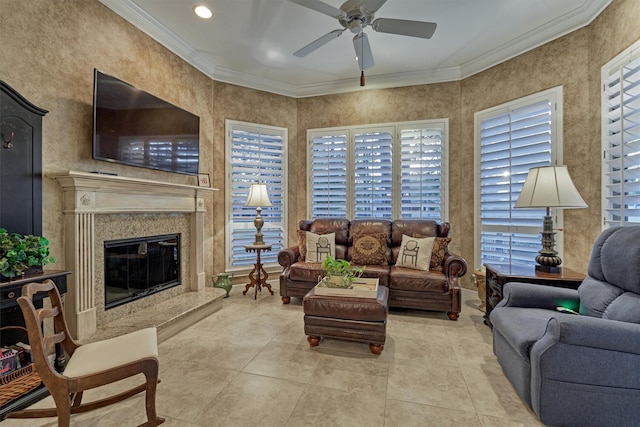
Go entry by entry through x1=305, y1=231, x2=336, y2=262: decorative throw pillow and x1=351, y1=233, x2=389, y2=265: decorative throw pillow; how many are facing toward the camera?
2

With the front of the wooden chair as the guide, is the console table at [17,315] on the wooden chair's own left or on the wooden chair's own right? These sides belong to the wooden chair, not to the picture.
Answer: on the wooden chair's own left

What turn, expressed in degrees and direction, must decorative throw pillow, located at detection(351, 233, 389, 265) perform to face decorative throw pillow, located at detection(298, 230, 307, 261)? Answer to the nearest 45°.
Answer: approximately 90° to its right

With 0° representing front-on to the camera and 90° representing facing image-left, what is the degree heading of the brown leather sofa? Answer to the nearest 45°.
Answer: approximately 0°

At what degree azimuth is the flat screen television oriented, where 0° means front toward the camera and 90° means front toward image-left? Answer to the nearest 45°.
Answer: approximately 315°

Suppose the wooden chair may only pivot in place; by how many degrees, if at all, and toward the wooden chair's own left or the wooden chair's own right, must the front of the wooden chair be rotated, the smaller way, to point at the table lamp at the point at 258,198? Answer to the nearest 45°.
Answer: approximately 45° to the wooden chair's own left

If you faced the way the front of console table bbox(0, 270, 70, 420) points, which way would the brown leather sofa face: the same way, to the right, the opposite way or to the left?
to the right

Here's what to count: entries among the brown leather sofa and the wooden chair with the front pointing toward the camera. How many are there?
1
